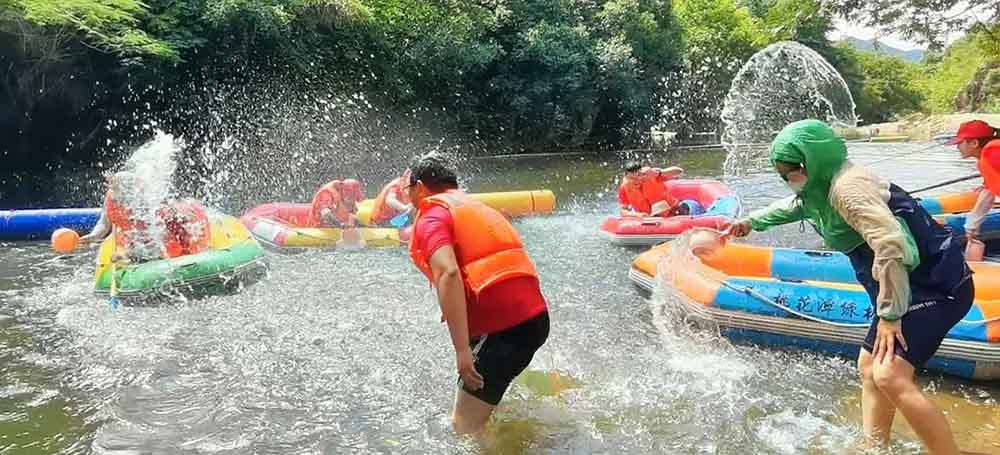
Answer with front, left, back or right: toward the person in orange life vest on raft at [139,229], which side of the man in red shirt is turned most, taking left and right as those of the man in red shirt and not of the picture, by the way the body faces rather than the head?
front

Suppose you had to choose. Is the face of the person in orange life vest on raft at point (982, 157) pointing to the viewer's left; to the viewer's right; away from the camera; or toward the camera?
to the viewer's left

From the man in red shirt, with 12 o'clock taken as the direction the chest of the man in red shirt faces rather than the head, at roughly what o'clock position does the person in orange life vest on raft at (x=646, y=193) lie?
The person in orange life vest on raft is roughly at 2 o'clock from the man in red shirt.

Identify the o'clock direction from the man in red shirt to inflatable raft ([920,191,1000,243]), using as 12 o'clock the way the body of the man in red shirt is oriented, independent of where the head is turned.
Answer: The inflatable raft is roughly at 3 o'clock from the man in red shirt.

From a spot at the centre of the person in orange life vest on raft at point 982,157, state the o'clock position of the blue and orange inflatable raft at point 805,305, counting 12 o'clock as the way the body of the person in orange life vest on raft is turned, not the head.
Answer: The blue and orange inflatable raft is roughly at 10 o'clock from the person in orange life vest on raft.

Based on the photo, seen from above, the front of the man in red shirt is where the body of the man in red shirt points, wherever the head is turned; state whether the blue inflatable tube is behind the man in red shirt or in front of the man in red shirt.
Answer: in front

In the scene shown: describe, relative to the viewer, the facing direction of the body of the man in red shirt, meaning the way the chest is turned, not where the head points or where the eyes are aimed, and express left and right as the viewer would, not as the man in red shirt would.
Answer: facing away from the viewer and to the left of the viewer

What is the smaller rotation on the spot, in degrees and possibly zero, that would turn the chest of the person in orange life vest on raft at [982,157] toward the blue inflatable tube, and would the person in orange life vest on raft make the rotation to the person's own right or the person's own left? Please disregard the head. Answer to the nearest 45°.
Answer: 0° — they already face it

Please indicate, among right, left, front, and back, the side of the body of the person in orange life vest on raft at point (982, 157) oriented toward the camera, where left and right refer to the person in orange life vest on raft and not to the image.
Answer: left

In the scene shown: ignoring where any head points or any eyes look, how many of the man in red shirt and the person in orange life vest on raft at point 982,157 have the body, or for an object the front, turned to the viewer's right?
0

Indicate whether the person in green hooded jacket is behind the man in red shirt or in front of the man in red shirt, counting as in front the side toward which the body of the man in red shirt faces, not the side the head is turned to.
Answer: behind

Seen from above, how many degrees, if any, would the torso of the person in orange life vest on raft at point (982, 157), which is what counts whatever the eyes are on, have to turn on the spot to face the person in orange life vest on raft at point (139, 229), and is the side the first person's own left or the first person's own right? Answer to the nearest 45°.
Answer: approximately 45° to the first person's own left

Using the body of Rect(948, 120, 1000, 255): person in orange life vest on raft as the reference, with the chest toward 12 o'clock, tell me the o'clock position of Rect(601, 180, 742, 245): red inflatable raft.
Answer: The red inflatable raft is roughly at 1 o'clock from the person in orange life vest on raft.
